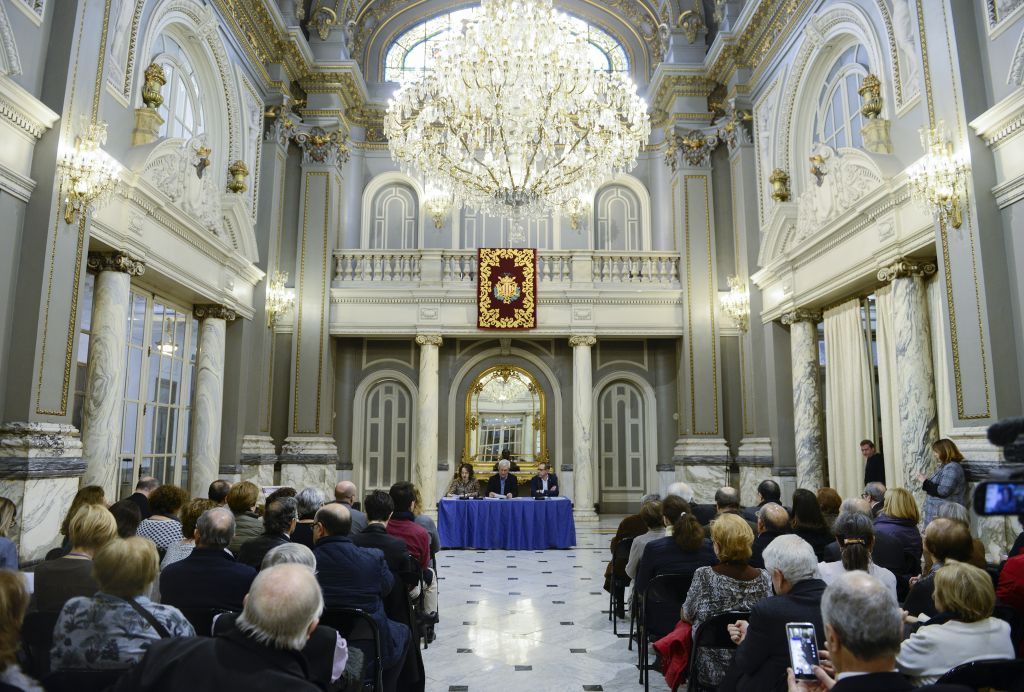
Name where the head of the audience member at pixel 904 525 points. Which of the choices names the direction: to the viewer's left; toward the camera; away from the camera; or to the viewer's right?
away from the camera

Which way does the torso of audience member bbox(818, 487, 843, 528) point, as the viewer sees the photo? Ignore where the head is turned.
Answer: away from the camera

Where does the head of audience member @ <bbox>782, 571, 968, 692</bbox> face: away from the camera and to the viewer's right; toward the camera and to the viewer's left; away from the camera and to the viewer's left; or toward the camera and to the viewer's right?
away from the camera and to the viewer's left

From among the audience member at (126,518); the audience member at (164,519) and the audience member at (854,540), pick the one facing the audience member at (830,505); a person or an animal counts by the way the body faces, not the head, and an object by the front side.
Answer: the audience member at (854,540)

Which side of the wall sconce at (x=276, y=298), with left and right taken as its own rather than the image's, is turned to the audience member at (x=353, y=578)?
right

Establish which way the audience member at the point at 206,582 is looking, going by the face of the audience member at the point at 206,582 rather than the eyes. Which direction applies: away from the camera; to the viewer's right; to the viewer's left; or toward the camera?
away from the camera

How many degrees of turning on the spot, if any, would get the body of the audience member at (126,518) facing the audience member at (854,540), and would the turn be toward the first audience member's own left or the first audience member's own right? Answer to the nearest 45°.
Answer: approximately 135° to the first audience member's own right

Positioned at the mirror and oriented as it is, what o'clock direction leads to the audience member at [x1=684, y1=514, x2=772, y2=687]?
The audience member is roughly at 12 o'clock from the mirror.

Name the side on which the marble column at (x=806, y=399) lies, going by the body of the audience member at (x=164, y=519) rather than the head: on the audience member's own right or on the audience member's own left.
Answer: on the audience member's own right

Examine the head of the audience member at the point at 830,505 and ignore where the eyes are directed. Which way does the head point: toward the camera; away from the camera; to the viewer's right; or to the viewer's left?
away from the camera

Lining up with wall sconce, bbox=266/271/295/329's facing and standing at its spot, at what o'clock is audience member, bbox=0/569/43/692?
The audience member is roughly at 3 o'clock from the wall sconce.

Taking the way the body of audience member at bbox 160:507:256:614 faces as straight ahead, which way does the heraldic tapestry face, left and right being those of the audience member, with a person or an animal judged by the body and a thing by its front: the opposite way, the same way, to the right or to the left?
the opposite way

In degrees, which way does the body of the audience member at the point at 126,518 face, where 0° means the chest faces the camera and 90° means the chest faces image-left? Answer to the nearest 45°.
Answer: approximately 180°

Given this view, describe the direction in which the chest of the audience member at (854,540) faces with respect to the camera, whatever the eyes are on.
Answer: away from the camera

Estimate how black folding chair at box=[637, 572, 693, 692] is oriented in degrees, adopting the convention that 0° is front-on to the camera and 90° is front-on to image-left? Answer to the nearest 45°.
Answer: approximately 180°

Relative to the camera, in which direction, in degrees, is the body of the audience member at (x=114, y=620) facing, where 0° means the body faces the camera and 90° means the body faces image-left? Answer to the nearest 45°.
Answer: approximately 180°

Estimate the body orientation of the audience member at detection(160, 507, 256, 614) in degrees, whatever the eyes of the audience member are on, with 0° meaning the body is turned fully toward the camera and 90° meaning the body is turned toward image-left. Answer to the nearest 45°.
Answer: approximately 180°
